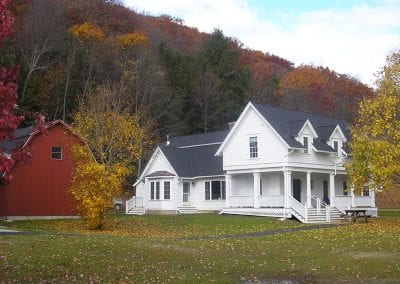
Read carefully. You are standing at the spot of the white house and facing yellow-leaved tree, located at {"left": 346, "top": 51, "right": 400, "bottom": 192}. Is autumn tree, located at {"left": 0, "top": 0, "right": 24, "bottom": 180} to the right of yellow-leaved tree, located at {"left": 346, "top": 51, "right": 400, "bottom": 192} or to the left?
right

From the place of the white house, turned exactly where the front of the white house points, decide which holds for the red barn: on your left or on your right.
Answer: on your right

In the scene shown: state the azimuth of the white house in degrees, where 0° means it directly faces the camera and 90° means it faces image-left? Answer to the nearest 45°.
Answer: approximately 315°

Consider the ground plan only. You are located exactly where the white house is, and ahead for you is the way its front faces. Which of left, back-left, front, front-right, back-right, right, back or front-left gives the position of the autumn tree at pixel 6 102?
front-right
